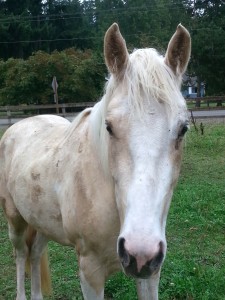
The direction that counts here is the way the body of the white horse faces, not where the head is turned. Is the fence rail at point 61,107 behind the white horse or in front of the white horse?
behind

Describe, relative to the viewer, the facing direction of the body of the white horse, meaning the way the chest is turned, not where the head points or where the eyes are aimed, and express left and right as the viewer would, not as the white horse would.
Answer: facing the viewer and to the right of the viewer

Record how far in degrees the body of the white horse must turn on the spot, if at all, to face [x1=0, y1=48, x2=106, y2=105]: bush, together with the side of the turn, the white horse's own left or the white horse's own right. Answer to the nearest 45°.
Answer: approximately 135° to the white horse's own left
